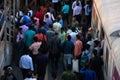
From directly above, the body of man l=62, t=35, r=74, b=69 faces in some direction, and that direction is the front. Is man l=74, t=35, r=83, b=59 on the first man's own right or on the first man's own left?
on the first man's own right

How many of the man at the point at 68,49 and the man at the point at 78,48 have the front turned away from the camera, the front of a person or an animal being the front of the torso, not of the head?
2

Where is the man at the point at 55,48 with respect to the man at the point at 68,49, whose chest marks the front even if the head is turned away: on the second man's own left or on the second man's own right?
on the second man's own left

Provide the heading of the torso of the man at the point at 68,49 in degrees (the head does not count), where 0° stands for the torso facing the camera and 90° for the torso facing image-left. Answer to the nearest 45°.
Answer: approximately 180°

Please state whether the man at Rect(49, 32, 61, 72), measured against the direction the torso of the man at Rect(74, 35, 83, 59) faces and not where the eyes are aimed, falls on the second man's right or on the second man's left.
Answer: on the second man's left

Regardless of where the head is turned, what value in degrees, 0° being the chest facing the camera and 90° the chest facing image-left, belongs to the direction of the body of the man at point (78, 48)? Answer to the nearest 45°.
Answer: approximately 180°
